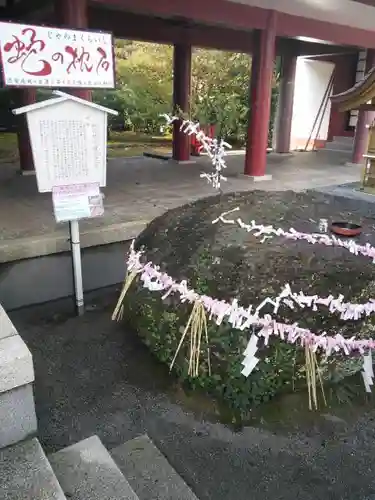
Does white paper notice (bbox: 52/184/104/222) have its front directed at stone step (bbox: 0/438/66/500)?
yes

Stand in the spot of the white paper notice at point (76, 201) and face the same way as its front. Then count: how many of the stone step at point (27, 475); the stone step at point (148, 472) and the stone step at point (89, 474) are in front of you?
3

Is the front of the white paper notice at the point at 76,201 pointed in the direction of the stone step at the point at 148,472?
yes

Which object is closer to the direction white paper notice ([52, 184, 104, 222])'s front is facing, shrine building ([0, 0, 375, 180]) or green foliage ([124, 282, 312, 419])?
the green foliage

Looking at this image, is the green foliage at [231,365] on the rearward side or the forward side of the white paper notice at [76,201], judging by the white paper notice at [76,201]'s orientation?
on the forward side

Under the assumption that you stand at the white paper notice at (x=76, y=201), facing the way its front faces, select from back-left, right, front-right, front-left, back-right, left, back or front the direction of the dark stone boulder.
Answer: front-left

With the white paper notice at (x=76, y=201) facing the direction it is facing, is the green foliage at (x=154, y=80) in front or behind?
behind

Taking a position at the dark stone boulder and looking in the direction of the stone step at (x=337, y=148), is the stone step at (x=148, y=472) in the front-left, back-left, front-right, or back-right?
back-left

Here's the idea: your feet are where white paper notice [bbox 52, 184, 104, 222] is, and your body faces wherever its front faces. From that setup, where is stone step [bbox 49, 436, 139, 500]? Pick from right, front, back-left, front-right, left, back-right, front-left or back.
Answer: front

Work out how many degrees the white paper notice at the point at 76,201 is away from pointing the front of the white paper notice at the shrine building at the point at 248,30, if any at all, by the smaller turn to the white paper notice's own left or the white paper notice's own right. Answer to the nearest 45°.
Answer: approximately 135° to the white paper notice's own left

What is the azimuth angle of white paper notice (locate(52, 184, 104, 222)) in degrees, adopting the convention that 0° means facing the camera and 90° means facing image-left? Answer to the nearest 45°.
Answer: approximately 0°

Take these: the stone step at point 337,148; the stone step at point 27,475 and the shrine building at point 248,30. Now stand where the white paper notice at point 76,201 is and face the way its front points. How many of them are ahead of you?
1
